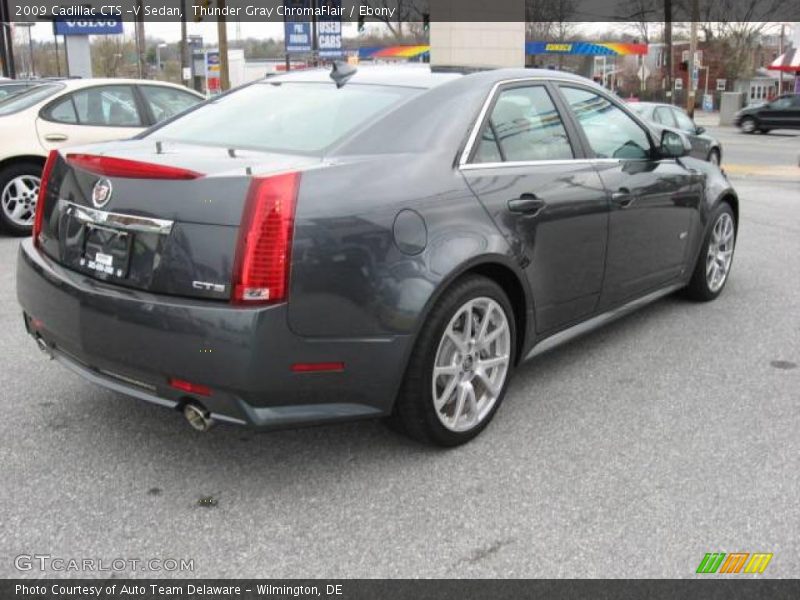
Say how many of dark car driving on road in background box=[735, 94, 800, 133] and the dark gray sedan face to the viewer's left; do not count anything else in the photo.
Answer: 1

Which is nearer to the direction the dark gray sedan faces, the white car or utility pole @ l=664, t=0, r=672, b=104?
the utility pole

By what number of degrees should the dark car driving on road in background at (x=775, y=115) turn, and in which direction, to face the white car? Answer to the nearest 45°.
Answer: approximately 90° to its left

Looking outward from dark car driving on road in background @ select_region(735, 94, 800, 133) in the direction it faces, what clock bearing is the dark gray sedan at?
The dark gray sedan is roughly at 9 o'clock from the dark car driving on road in background.

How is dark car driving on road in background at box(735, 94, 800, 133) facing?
to the viewer's left

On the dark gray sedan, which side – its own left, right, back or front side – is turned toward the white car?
left

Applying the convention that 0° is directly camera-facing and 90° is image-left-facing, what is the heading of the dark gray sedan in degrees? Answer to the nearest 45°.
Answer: approximately 225°

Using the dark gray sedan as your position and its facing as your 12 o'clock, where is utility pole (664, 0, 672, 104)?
The utility pole is roughly at 11 o'clock from the dark gray sedan.

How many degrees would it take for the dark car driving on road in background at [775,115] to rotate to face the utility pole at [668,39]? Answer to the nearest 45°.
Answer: approximately 45° to its right

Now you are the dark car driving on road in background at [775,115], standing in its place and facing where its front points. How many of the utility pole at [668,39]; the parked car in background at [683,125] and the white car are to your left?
2

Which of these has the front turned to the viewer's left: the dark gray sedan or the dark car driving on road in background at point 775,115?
the dark car driving on road in background
